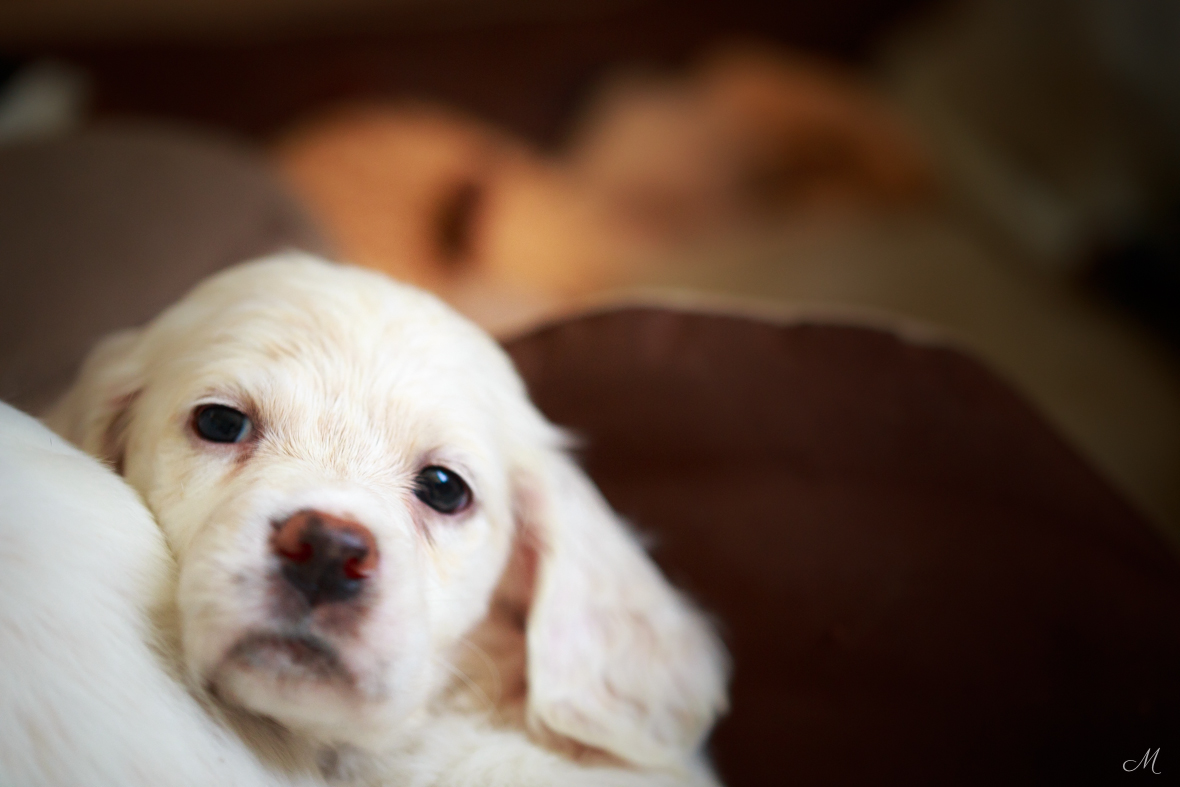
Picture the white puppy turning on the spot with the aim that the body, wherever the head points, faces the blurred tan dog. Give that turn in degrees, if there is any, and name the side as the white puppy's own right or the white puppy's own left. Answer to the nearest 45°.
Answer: approximately 180°

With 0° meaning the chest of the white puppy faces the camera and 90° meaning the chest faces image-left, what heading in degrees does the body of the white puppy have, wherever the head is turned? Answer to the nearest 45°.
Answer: approximately 0°
